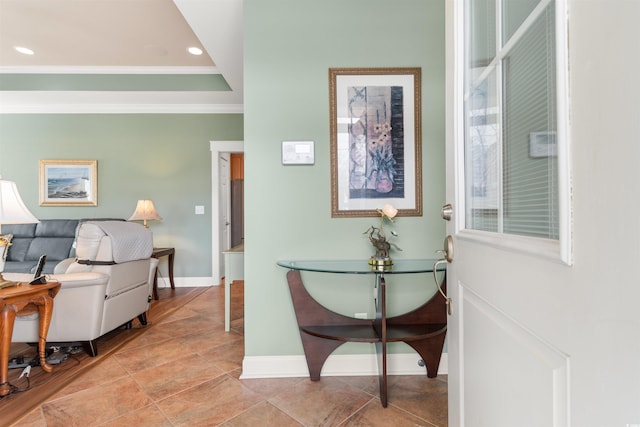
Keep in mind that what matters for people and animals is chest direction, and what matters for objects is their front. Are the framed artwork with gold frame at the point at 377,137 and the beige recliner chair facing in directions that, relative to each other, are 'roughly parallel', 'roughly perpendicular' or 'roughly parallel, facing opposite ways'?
roughly perpendicular

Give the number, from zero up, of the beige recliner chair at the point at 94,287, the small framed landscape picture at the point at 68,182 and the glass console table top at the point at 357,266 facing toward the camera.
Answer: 2

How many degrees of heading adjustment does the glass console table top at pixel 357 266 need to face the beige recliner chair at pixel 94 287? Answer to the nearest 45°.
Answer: approximately 90° to its right

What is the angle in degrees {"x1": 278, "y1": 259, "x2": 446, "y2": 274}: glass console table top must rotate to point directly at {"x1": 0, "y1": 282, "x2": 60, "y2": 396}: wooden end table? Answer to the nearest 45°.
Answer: approximately 90° to its right

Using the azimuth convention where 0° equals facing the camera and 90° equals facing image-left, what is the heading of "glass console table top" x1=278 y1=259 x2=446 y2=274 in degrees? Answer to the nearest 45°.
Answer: approximately 0°

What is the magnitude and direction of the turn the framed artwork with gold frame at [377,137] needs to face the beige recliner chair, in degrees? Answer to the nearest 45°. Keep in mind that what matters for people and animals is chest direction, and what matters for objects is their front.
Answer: approximately 90° to its right

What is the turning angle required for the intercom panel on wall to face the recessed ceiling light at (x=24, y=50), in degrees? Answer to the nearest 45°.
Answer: approximately 135° to its right

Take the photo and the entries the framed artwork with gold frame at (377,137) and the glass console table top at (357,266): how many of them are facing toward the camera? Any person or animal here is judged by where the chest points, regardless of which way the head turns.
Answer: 2
